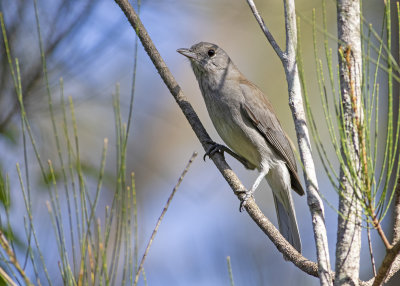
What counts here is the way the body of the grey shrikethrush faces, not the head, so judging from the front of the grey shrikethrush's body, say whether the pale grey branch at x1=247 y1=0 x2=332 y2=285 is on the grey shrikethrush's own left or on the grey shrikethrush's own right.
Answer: on the grey shrikethrush's own left

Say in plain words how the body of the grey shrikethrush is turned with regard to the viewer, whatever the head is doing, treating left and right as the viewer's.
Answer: facing to the left of the viewer
